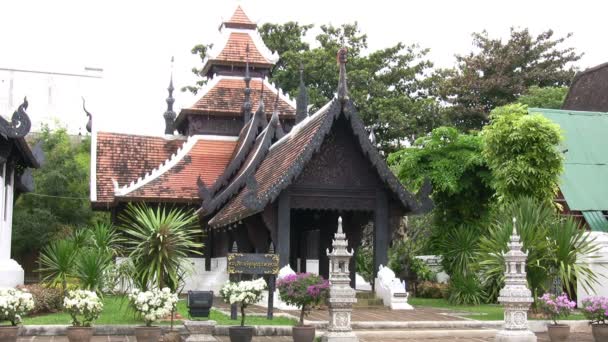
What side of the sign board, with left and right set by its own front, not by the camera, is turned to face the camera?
front

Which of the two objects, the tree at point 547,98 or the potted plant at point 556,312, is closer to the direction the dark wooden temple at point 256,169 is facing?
the potted plant

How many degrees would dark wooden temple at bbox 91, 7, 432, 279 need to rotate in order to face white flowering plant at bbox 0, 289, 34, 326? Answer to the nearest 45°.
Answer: approximately 45° to its right

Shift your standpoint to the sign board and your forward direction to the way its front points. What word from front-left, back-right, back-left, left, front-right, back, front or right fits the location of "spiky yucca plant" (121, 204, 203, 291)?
right

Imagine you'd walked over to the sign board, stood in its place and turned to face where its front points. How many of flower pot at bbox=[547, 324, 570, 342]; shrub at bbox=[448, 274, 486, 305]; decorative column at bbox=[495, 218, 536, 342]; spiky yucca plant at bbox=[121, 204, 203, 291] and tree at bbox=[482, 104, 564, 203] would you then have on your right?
1

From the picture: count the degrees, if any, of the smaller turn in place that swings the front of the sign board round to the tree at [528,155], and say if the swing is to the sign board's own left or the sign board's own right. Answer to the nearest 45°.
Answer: approximately 135° to the sign board's own left

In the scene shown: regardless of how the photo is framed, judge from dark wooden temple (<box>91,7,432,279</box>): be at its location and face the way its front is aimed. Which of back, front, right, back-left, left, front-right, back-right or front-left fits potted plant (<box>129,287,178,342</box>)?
front-right

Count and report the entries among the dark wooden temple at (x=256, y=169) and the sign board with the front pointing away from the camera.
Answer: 0

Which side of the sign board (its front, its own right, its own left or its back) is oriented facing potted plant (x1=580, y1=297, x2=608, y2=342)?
left

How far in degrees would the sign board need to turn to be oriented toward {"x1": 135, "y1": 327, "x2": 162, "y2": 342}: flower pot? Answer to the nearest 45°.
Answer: approximately 45° to its right

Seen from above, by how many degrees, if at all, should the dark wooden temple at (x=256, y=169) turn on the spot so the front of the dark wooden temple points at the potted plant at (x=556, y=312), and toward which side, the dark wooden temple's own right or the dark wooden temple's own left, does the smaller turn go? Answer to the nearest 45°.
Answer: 0° — it already faces it

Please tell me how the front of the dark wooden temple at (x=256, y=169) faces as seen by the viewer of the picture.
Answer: facing the viewer and to the right of the viewer
